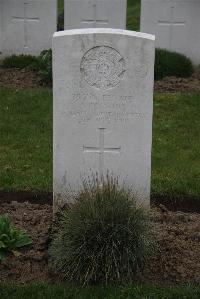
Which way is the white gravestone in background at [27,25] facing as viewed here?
toward the camera

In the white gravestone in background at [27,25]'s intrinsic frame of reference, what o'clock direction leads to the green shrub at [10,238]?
The green shrub is roughly at 12 o'clock from the white gravestone in background.

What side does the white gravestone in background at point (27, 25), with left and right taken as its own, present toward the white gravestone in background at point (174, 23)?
left

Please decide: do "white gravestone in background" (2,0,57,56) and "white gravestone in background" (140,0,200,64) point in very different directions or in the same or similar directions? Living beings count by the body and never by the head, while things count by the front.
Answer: same or similar directions

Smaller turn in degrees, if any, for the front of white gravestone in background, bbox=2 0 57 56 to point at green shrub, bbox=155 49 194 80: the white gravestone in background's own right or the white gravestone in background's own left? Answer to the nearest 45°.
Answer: approximately 45° to the white gravestone in background's own left

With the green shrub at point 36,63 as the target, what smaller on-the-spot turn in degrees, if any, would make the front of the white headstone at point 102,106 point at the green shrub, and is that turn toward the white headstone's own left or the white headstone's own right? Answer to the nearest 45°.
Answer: approximately 180°

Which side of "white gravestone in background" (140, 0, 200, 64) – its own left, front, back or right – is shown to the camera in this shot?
front

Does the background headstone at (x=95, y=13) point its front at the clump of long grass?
yes

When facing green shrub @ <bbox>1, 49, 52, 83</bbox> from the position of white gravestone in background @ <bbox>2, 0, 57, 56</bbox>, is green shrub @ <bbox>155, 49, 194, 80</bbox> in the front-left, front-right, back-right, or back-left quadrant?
front-left

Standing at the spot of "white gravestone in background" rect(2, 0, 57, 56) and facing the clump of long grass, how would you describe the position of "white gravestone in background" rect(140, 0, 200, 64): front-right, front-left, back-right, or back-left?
front-left

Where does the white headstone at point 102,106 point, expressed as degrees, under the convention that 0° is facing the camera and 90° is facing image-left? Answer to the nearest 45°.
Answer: approximately 0°

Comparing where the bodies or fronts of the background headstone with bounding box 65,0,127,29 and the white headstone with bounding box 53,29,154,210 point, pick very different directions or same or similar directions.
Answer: same or similar directions

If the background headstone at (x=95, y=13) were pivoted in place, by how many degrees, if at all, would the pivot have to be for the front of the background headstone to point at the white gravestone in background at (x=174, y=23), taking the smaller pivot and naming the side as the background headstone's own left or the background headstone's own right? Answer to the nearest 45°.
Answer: approximately 90° to the background headstone's own left

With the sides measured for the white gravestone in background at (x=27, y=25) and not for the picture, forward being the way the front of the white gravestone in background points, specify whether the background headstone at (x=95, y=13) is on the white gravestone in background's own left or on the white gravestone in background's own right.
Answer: on the white gravestone in background's own left

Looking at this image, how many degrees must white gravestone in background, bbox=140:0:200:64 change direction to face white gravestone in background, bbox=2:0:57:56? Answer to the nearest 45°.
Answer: approximately 90° to its right

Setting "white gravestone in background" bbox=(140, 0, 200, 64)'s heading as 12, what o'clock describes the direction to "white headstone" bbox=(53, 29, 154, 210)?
The white headstone is roughly at 12 o'clock from the white gravestone in background.
